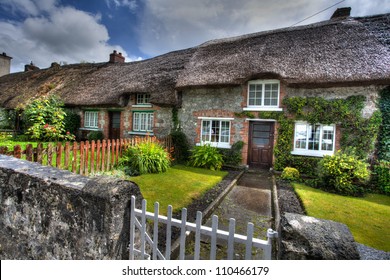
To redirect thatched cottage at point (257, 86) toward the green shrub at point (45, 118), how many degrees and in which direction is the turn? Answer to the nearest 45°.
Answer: approximately 45° to its right

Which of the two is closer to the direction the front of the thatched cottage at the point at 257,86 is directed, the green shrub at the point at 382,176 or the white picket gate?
the white picket gate

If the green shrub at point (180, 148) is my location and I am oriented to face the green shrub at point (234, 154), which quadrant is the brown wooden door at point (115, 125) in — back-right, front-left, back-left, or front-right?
back-left

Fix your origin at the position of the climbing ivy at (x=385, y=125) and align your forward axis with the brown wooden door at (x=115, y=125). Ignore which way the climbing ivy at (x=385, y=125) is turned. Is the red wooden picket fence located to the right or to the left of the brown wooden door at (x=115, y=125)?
left

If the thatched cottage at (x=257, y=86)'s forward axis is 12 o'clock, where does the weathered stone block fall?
The weathered stone block is roughly at 11 o'clock from the thatched cottage.

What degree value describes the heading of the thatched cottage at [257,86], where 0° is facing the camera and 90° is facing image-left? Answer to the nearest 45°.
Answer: approximately 45°

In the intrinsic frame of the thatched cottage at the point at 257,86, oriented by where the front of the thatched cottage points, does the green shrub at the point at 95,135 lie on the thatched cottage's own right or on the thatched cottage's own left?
on the thatched cottage's own right

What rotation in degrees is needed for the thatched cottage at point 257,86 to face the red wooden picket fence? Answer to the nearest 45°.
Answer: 0° — it already faces it
